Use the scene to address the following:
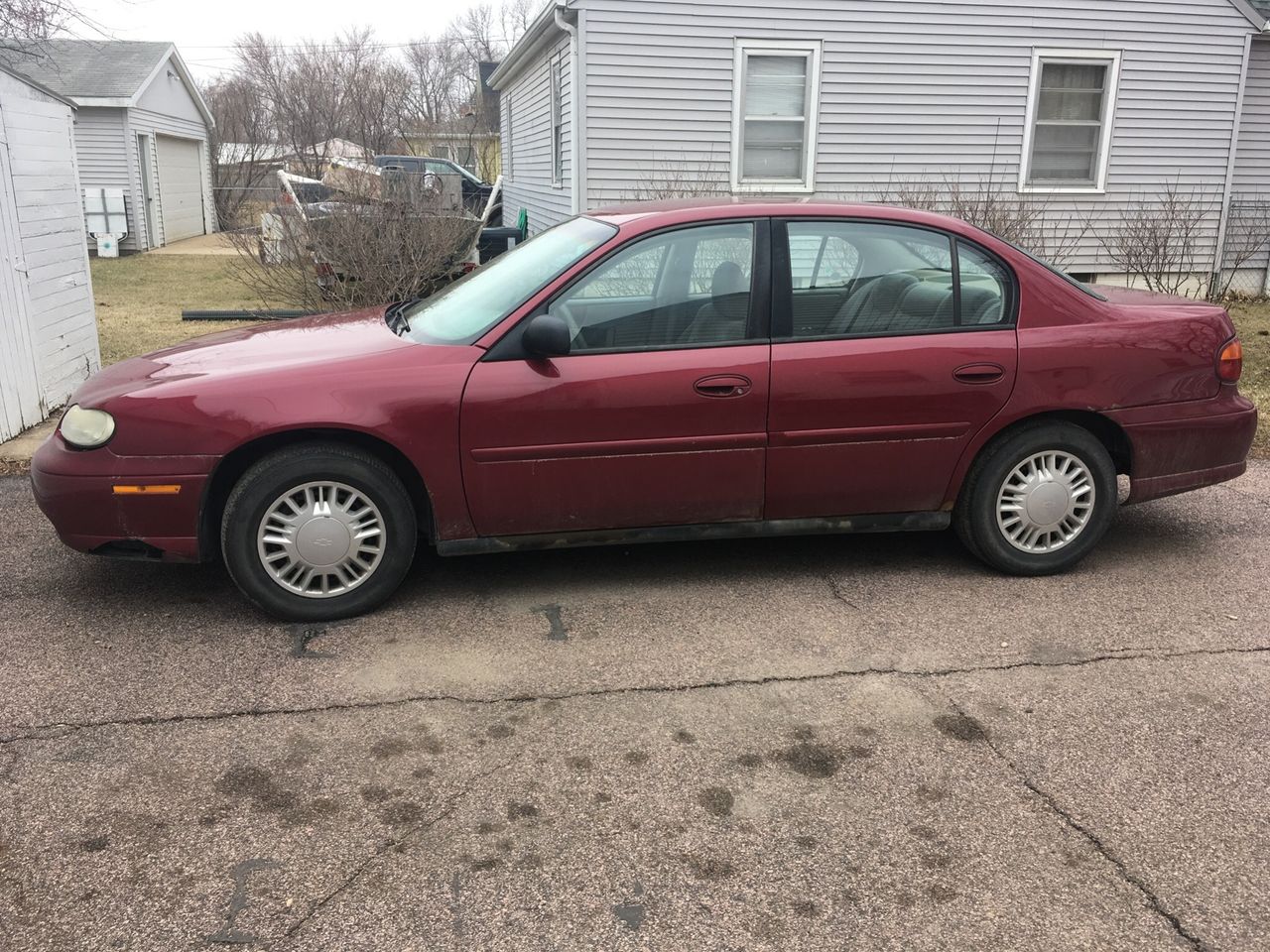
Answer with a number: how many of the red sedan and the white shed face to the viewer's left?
1

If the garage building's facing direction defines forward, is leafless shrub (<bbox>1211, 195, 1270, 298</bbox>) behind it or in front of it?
in front

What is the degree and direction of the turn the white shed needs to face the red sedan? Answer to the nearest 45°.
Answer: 0° — it already faces it

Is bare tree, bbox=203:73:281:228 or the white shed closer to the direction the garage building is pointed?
the white shed

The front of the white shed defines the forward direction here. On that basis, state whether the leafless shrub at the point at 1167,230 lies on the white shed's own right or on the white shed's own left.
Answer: on the white shed's own left

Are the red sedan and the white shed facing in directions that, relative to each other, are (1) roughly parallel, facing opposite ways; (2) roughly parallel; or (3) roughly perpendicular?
roughly parallel, facing opposite ways

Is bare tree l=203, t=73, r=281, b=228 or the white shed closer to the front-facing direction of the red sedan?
the white shed

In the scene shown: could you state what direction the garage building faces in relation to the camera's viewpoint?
facing the viewer and to the right of the viewer

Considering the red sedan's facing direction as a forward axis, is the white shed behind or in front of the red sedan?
in front

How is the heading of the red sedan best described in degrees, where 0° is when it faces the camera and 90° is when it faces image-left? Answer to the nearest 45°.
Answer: approximately 90°

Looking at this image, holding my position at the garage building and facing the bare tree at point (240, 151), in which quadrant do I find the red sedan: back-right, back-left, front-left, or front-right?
back-right

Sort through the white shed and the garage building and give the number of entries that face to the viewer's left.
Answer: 0

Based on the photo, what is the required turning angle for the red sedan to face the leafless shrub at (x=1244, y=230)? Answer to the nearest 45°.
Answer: approximately 135° to its right

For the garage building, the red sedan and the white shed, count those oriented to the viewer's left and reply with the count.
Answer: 1

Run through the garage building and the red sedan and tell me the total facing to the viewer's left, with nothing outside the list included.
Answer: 1
